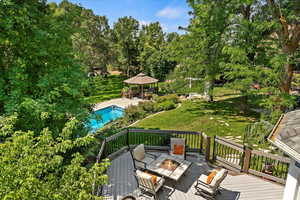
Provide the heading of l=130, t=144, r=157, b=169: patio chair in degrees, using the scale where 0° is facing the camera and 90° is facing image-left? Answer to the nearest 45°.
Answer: approximately 315°

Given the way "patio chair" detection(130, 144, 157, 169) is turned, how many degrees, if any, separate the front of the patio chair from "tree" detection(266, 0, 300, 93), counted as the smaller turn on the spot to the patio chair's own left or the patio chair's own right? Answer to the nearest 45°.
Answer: approximately 45° to the patio chair's own left

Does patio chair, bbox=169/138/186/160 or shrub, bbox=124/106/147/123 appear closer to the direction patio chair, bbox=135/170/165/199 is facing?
the patio chair

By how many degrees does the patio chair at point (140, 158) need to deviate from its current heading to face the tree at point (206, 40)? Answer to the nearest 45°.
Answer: approximately 90° to its left

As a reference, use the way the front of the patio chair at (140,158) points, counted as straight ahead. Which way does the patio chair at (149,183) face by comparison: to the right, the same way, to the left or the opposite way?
to the left

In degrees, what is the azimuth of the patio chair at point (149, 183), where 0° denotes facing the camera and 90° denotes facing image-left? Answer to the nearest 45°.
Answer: approximately 225°

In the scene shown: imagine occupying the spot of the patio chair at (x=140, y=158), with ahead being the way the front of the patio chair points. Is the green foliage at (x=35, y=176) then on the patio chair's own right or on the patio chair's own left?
on the patio chair's own right

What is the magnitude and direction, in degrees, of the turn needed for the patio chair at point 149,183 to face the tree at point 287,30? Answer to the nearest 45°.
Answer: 0° — it already faces it

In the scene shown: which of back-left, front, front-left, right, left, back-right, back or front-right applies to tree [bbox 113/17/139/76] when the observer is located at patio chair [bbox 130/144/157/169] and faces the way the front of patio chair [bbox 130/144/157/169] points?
back-left

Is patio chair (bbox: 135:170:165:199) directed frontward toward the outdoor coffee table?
yes

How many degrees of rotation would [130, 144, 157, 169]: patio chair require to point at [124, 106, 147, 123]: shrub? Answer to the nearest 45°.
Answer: approximately 135° to its left
